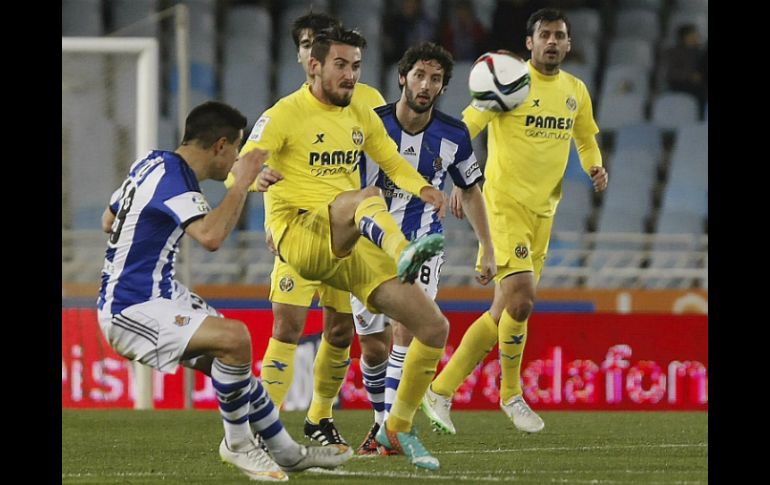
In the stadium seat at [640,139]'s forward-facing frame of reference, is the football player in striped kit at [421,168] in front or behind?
in front

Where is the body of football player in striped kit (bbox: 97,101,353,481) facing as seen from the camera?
to the viewer's right

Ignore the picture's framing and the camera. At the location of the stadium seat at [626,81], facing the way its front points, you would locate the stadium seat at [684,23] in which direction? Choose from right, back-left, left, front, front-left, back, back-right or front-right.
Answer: back-left

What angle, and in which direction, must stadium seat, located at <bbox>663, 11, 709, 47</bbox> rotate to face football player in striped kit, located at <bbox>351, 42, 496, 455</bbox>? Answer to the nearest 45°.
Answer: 0° — it already faces them

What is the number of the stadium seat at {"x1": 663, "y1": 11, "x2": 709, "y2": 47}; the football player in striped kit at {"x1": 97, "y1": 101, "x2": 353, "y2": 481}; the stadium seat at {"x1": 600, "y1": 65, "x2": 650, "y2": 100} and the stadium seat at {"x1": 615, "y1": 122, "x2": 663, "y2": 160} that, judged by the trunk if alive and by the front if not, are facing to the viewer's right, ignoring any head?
1

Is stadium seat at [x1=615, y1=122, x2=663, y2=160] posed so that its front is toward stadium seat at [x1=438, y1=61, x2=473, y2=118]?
no

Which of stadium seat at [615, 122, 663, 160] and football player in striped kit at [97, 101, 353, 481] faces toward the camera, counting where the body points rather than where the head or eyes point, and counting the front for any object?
the stadium seat

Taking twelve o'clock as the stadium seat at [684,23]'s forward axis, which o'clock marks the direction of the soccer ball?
The soccer ball is roughly at 12 o'clock from the stadium seat.

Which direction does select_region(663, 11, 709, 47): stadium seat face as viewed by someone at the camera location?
facing the viewer

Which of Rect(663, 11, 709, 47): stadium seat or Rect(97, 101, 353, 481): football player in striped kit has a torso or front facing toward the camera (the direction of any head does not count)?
the stadium seat

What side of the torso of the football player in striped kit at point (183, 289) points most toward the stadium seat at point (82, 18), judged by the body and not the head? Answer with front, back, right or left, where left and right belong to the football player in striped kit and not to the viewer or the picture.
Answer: left

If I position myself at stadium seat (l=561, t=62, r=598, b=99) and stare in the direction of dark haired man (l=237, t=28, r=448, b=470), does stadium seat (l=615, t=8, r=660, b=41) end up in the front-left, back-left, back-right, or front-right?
back-left

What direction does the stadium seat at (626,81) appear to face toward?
toward the camera

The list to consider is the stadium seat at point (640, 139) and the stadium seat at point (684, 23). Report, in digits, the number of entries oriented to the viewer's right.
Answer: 0

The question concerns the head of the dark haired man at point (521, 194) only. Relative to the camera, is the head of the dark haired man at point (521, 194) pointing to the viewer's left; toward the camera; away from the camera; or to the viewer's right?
toward the camera

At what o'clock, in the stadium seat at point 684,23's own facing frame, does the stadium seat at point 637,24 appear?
the stadium seat at point 637,24 is roughly at 4 o'clock from the stadium seat at point 684,23.
